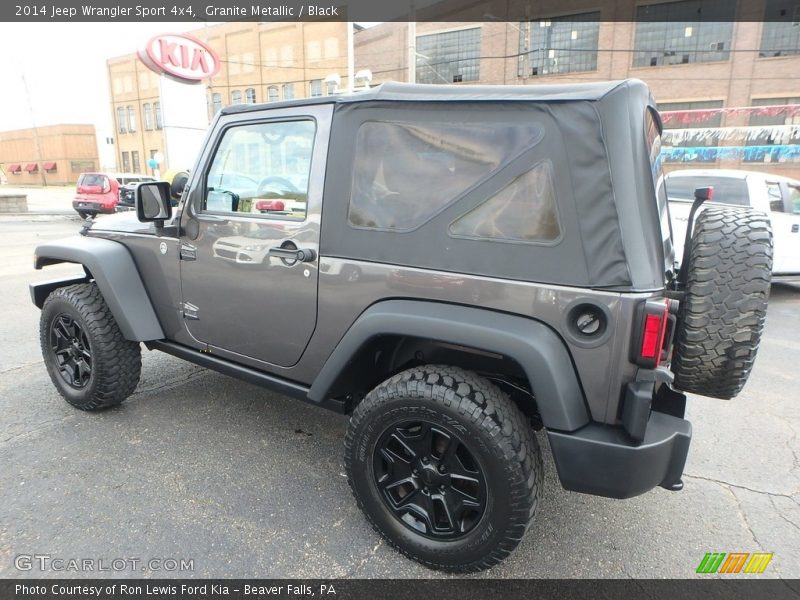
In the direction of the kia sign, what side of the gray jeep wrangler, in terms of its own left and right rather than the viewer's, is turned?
front

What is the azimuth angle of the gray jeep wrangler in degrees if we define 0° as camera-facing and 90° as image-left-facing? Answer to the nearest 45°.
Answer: approximately 135°

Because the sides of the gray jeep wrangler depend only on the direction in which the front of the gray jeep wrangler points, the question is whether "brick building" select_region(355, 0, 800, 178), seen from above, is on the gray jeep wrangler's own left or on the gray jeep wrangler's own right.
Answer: on the gray jeep wrangler's own right

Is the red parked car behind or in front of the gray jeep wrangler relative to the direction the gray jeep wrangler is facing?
in front

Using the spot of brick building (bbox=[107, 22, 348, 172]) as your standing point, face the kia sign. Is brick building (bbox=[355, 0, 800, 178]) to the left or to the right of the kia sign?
left

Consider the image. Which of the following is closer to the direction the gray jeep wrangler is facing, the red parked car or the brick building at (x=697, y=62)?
the red parked car

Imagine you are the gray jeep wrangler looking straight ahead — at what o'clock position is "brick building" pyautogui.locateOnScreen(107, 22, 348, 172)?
The brick building is roughly at 1 o'clock from the gray jeep wrangler.
